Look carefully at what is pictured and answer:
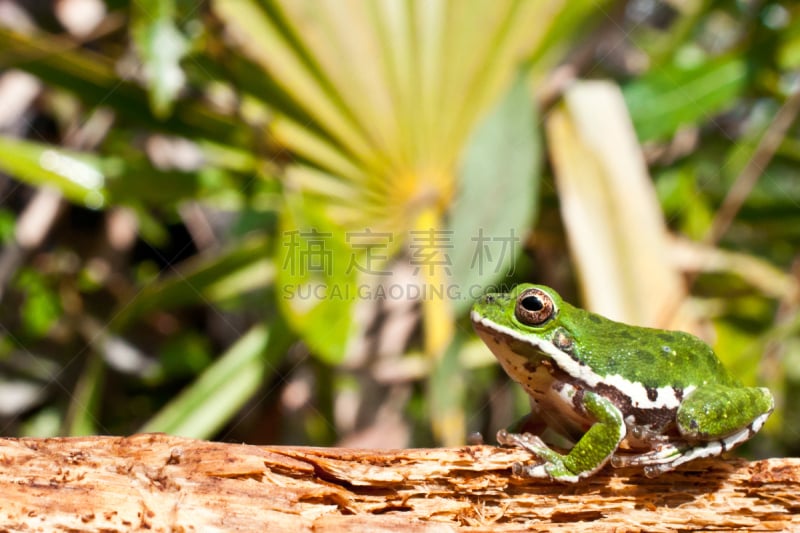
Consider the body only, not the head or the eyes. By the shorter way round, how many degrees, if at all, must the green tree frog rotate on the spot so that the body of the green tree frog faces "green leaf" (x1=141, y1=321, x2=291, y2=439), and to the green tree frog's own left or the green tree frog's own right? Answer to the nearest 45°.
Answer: approximately 45° to the green tree frog's own right

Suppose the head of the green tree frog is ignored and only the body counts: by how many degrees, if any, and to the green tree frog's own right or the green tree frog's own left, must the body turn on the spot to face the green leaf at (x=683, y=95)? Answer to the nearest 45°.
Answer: approximately 90° to the green tree frog's own right

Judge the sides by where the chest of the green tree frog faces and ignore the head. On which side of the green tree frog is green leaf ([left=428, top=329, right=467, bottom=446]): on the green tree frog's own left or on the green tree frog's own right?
on the green tree frog's own right

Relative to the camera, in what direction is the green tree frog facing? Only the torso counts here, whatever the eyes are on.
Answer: to the viewer's left
